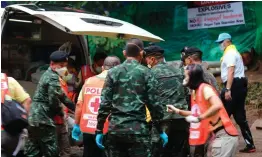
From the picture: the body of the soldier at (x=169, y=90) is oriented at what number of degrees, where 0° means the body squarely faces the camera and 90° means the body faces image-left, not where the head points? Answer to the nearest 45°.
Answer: approximately 135°

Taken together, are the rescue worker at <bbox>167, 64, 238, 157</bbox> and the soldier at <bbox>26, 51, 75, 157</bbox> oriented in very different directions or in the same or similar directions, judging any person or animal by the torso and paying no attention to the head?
very different directions

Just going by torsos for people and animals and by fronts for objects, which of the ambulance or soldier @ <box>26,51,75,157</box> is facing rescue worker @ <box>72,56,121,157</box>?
the soldier

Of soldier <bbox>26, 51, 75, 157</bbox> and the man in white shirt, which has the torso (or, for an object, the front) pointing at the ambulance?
the man in white shirt

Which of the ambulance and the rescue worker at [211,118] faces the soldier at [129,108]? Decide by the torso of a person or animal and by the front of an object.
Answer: the rescue worker

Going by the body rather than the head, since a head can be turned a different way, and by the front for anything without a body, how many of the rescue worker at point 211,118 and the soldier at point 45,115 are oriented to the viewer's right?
1

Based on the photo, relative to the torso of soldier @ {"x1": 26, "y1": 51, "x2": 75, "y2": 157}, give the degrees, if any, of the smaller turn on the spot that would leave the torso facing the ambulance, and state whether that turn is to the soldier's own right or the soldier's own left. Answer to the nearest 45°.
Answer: approximately 90° to the soldier's own left

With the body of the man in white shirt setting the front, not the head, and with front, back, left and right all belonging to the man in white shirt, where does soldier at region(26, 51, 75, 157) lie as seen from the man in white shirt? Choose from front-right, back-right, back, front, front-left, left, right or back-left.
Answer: front-left

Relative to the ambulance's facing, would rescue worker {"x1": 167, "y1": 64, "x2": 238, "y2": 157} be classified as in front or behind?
behind

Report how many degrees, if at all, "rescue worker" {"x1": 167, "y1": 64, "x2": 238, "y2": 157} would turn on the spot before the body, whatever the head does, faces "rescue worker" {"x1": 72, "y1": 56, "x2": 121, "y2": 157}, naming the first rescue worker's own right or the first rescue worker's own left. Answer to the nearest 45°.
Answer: approximately 45° to the first rescue worker's own right

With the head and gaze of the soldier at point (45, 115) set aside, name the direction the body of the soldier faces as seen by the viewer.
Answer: to the viewer's right

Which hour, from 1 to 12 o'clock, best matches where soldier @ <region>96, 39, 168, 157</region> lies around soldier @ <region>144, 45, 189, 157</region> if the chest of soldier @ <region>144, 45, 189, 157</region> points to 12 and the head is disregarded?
soldier @ <region>96, 39, 168, 157</region> is roughly at 8 o'clock from soldier @ <region>144, 45, 189, 157</region>.

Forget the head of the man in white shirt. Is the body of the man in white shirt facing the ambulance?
yes

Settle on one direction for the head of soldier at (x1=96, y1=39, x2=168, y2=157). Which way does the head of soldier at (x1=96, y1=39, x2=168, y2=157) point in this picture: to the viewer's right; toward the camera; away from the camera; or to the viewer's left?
away from the camera

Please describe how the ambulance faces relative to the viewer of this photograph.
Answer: facing away from the viewer and to the left of the viewer

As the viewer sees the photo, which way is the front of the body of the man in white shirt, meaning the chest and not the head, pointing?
to the viewer's left

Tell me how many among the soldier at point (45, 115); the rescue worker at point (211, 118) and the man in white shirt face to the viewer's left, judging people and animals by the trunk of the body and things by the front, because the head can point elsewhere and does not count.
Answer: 2

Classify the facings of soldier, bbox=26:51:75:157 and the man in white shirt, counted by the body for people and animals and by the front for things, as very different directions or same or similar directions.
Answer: very different directions
